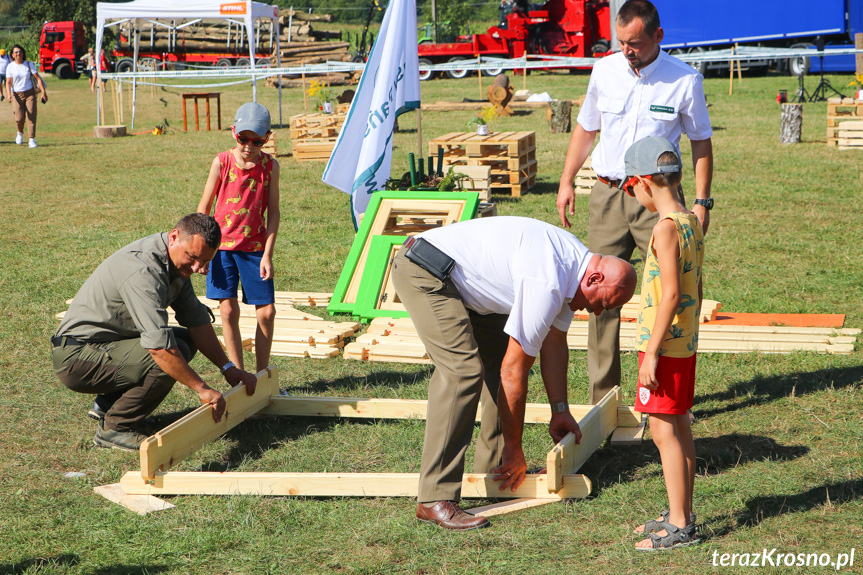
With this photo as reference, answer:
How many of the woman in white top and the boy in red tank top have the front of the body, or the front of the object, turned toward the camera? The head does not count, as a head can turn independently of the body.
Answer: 2

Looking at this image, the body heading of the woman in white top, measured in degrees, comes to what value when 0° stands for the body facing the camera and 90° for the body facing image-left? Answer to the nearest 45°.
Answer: approximately 0°

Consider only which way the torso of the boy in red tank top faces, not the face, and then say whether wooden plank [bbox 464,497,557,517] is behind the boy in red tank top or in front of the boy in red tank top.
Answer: in front

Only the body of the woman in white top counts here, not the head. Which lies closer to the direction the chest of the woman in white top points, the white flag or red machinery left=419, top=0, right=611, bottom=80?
the white flag

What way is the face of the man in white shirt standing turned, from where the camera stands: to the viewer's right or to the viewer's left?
to the viewer's left

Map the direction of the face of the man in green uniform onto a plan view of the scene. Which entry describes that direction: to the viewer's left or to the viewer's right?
to the viewer's right
